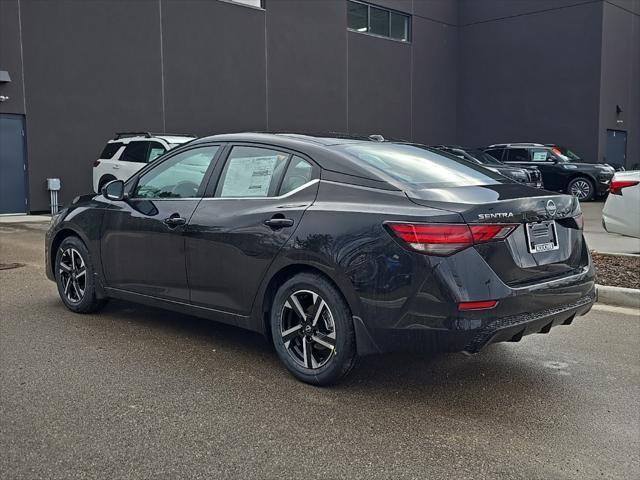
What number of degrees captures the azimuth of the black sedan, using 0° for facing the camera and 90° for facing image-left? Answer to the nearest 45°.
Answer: approximately 135°

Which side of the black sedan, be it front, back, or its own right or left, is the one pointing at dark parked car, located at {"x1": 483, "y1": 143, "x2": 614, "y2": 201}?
right

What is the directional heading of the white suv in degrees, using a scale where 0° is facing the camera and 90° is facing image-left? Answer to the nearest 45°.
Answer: approximately 315°

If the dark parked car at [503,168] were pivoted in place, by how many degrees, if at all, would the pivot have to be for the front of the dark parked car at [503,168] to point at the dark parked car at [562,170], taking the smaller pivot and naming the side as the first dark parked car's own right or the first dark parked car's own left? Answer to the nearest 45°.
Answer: approximately 90° to the first dark parked car's own left

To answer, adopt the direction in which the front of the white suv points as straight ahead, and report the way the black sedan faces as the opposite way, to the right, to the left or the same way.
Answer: the opposite way

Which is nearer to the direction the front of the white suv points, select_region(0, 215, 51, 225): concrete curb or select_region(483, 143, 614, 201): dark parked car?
the dark parked car

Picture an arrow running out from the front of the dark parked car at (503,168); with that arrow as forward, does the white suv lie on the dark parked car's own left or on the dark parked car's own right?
on the dark parked car's own right

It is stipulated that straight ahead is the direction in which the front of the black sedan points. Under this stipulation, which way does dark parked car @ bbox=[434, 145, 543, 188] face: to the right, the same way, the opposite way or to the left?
the opposite way

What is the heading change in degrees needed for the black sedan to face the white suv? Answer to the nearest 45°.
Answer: approximately 45° to its right

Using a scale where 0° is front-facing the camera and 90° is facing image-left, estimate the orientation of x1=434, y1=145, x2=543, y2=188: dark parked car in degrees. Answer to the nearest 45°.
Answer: approximately 315°

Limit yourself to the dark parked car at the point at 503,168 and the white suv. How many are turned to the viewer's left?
0

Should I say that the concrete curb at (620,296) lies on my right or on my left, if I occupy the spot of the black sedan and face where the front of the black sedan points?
on my right

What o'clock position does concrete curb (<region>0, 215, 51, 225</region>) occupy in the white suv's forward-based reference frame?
The concrete curb is roughly at 5 o'clock from the white suv.
